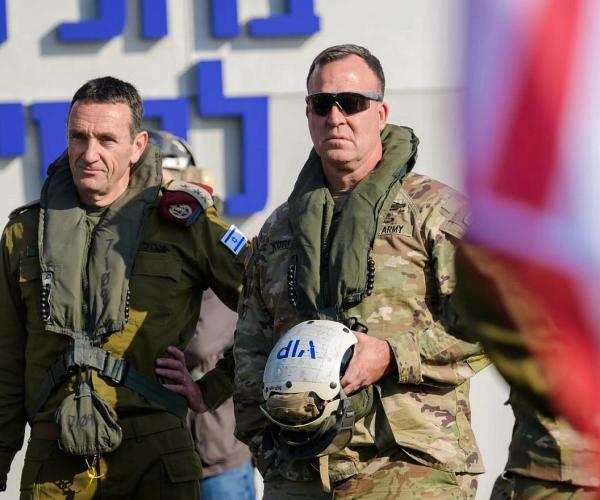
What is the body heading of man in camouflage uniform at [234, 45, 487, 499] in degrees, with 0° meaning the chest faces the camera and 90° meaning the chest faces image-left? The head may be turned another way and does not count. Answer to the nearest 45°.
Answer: approximately 45°

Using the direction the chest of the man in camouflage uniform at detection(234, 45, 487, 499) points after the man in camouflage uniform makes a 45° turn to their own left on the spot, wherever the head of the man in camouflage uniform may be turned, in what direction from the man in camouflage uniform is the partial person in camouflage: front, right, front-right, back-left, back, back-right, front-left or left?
front

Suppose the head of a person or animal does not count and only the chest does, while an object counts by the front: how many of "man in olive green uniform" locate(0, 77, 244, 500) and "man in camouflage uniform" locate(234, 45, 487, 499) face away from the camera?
0

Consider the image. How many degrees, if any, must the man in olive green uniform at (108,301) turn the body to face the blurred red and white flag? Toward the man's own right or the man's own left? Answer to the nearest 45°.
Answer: approximately 45° to the man's own left

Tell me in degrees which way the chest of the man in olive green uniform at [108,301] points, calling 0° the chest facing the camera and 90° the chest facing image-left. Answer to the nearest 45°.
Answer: approximately 45°

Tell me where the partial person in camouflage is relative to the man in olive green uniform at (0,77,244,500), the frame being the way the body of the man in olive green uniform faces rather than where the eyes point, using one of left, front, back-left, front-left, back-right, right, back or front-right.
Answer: front-left

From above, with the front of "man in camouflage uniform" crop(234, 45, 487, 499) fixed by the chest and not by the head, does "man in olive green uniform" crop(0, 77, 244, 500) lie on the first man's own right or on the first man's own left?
on the first man's own right

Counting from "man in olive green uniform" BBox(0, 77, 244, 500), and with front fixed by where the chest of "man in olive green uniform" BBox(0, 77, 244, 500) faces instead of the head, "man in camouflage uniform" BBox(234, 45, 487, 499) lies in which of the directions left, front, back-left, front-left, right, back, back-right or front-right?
left

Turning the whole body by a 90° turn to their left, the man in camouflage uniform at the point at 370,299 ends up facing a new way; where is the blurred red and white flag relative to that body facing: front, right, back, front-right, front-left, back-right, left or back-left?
front-right
